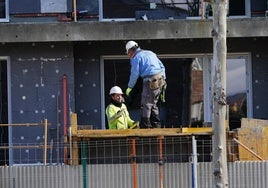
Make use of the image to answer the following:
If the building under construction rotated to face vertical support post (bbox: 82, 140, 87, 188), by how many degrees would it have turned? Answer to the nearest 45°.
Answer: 0° — it already faces it

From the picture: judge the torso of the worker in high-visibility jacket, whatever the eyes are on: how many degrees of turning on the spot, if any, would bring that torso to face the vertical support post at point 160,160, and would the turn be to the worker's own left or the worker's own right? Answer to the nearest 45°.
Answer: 0° — they already face it

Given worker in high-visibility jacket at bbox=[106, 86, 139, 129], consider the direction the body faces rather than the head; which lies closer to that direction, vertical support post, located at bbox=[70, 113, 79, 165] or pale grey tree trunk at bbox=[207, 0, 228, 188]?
the pale grey tree trunk

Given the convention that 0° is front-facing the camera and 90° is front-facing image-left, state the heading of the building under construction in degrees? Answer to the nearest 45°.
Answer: approximately 0°

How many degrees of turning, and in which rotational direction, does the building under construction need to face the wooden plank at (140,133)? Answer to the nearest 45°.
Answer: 0° — it already faces it

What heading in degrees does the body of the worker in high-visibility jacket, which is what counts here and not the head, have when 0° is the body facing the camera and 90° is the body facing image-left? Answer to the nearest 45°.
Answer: approximately 315°

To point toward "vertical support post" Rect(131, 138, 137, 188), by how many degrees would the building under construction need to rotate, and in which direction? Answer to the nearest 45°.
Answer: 0° — it already faces it
